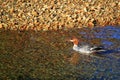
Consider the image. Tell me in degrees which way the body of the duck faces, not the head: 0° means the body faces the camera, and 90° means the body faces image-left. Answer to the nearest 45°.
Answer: approximately 90°
